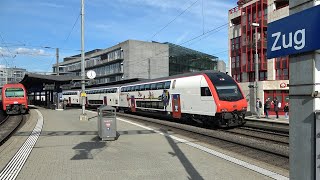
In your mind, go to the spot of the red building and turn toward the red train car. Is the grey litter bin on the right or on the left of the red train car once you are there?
left

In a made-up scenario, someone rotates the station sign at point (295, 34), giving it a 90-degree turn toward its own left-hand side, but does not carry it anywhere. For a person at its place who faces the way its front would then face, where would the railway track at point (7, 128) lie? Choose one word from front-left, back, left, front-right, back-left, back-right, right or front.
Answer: back

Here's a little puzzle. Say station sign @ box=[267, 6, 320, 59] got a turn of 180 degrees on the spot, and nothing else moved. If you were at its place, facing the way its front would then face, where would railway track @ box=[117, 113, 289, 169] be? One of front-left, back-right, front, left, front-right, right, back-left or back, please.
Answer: front-left

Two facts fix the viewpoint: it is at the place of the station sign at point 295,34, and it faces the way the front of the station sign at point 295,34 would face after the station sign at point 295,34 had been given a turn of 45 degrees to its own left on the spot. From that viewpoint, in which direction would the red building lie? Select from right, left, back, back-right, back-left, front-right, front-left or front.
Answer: back

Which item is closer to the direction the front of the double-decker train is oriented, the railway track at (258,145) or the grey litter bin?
the railway track

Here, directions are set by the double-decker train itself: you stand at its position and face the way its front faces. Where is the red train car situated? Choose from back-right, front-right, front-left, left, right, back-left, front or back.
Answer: back

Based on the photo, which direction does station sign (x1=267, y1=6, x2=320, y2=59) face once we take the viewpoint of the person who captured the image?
facing the viewer and to the left of the viewer

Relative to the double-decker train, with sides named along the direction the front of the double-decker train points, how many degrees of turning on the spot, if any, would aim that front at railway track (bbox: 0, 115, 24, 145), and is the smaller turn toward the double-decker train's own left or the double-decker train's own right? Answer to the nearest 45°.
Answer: approximately 135° to the double-decker train's own right

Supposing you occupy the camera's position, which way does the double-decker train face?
facing the viewer and to the right of the viewer

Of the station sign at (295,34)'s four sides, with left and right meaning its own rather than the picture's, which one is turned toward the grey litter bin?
right

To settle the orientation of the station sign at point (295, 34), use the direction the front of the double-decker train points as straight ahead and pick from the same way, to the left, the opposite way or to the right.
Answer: to the right

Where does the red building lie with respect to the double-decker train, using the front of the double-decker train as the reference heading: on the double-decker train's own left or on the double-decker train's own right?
on the double-decker train's own left

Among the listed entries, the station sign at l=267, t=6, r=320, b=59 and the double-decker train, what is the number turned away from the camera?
0
